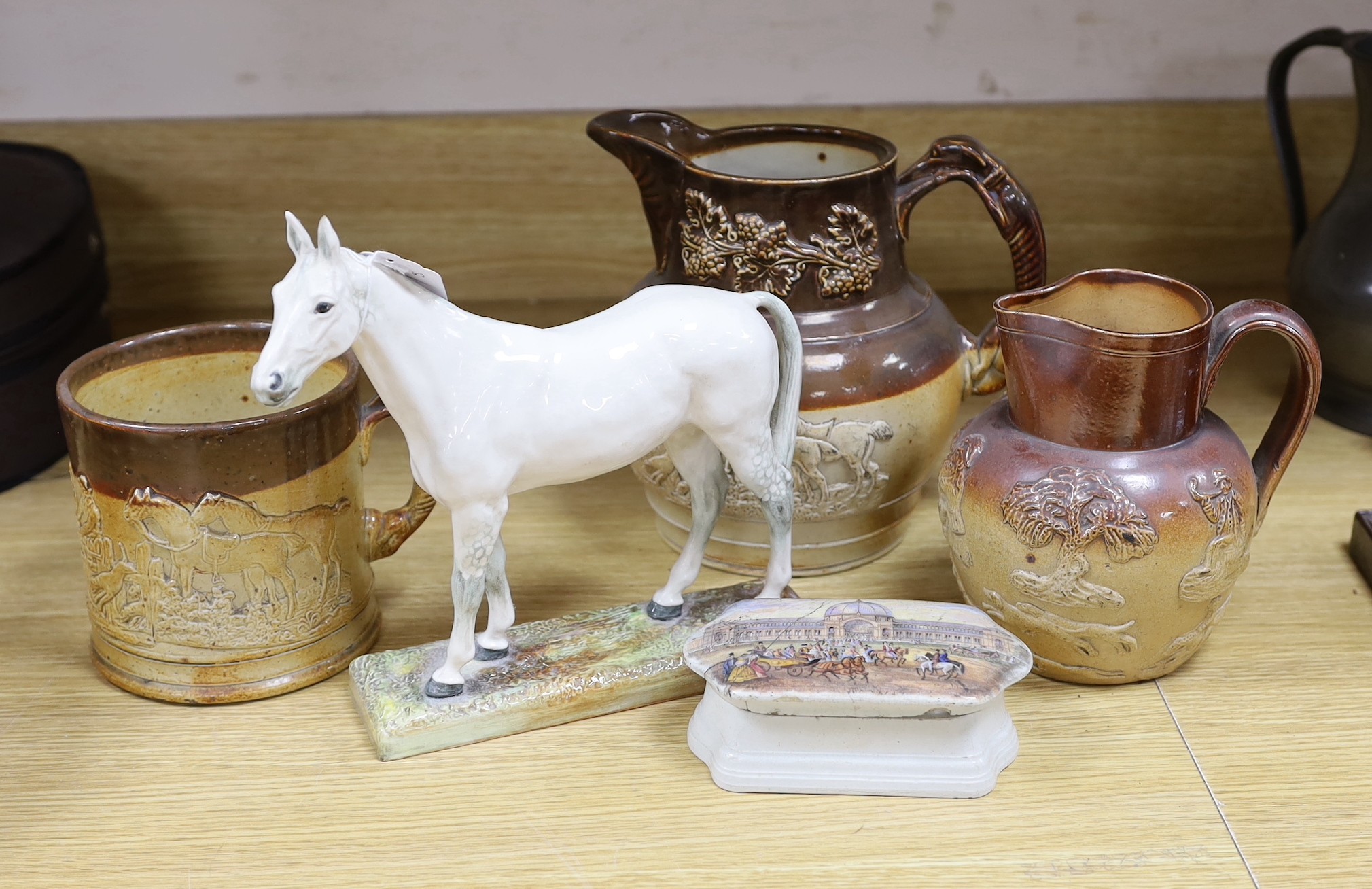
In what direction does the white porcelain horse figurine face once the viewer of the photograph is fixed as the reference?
facing the viewer and to the left of the viewer
